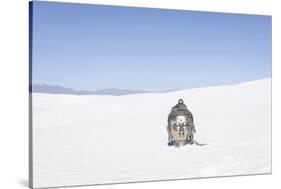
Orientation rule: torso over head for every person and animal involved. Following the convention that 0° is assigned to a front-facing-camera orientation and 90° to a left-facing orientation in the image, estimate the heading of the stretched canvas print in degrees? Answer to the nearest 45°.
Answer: approximately 315°
